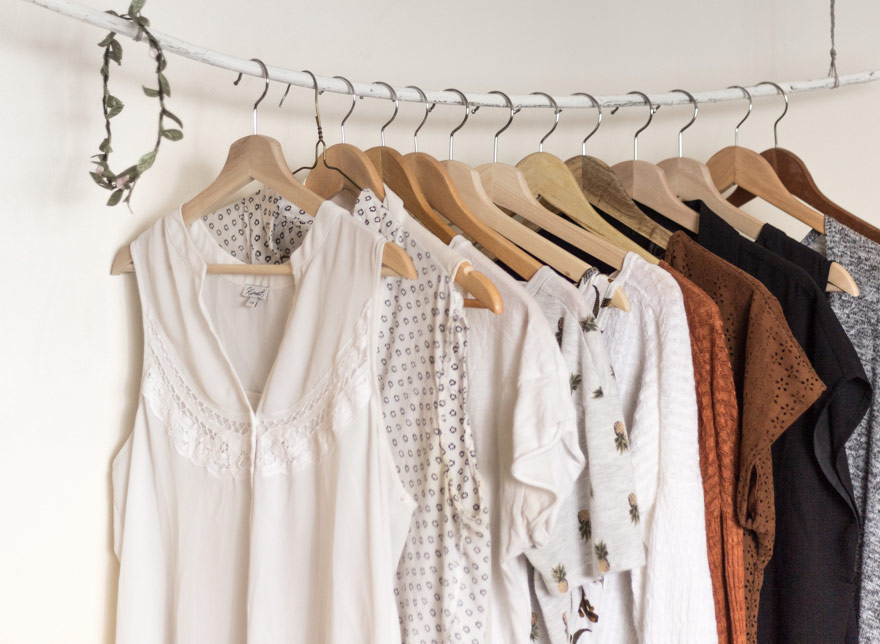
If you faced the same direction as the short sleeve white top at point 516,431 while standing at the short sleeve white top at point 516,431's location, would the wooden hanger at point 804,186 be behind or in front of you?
behind

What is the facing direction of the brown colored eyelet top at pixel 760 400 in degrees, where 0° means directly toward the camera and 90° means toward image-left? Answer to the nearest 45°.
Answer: approximately 45°

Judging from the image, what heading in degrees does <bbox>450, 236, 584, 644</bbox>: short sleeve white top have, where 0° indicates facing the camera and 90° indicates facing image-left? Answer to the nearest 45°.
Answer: approximately 45°

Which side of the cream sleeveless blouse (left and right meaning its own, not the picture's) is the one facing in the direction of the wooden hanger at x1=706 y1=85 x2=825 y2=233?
left
